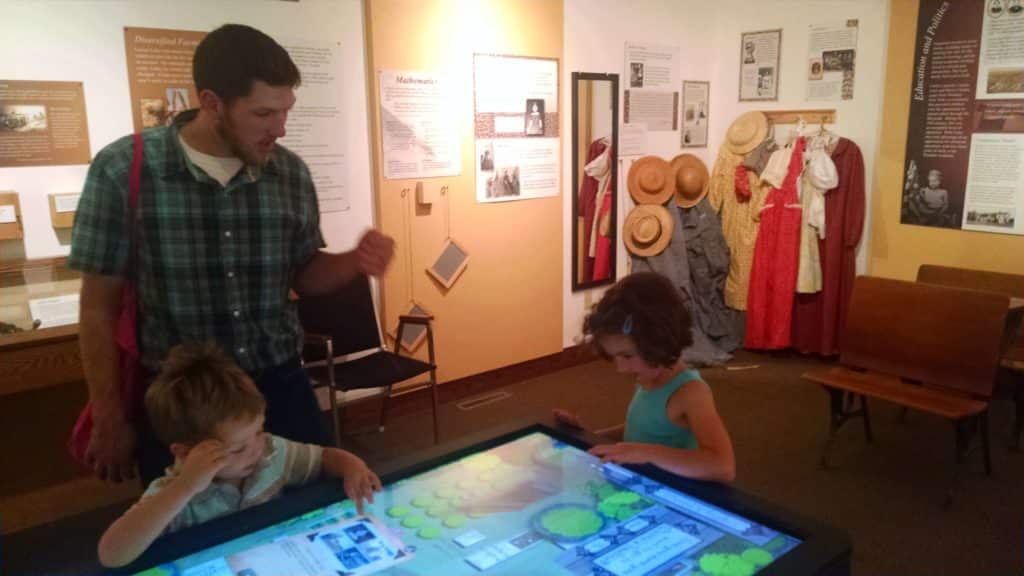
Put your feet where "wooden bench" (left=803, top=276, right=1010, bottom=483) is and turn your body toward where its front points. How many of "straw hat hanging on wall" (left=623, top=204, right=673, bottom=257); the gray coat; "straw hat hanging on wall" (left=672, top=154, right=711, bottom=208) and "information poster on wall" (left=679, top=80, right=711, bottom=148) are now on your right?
4

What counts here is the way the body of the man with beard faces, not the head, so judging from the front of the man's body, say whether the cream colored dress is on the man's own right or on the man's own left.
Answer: on the man's own left

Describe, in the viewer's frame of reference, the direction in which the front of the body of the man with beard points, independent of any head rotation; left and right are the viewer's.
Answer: facing the viewer and to the right of the viewer

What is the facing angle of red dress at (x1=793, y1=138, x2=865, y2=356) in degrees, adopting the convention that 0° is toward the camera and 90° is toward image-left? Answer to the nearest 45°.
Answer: approximately 45°

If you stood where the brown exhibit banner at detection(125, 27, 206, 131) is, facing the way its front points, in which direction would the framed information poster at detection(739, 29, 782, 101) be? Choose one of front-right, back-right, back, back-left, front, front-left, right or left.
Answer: left

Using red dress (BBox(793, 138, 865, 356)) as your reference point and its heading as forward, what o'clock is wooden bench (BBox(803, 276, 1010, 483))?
The wooden bench is roughly at 10 o'clock from the red dress.

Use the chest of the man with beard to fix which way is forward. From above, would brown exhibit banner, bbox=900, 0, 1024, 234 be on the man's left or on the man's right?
on the man's left

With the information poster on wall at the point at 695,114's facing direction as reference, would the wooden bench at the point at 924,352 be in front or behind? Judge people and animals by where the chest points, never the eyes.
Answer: in front

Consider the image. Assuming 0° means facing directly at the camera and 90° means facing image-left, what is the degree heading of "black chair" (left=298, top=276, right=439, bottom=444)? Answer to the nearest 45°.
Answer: approximately 315°

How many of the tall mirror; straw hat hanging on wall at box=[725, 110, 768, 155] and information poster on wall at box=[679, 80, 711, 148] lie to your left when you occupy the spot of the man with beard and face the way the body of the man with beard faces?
3

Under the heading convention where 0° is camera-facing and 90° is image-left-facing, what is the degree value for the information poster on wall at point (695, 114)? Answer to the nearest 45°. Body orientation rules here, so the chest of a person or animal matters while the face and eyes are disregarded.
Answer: approximately 315°

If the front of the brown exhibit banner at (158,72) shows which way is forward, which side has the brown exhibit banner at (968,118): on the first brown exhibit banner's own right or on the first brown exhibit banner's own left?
on the first brown exhibit banner's own left
